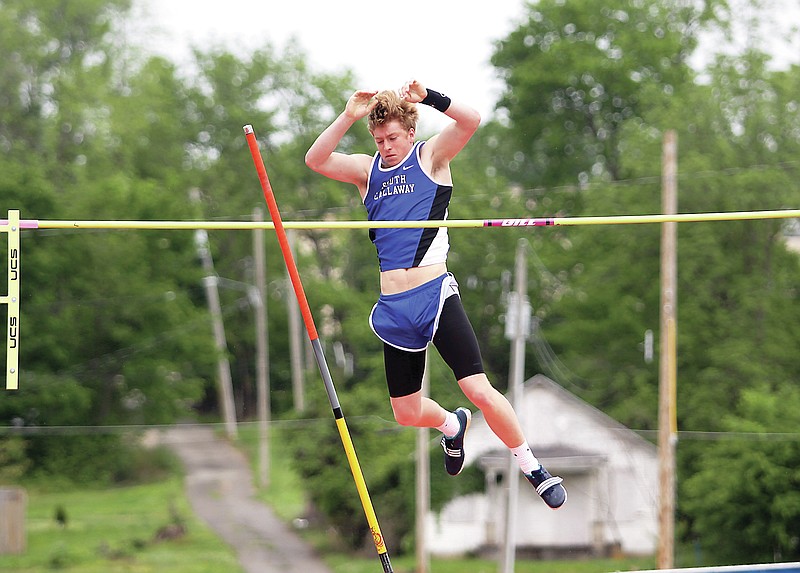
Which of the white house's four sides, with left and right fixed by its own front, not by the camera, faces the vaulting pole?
front

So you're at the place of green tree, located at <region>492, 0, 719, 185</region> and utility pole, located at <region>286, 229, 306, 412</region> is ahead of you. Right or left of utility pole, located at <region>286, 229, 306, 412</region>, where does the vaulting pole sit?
left

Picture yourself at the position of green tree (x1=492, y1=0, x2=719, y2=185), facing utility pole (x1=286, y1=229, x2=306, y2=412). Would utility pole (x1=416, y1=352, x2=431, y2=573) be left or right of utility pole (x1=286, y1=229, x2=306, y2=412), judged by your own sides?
left

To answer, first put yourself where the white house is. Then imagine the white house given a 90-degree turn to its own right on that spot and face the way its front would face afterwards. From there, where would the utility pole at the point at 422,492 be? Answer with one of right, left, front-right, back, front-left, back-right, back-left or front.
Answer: front-left

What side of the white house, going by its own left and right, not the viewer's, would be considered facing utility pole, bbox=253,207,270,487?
right

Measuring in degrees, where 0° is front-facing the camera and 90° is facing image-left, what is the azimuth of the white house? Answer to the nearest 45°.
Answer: approximately 0°

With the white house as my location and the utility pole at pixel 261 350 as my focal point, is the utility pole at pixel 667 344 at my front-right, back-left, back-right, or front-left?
back-left

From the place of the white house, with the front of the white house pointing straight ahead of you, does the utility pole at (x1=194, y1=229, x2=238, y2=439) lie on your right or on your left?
on your right
